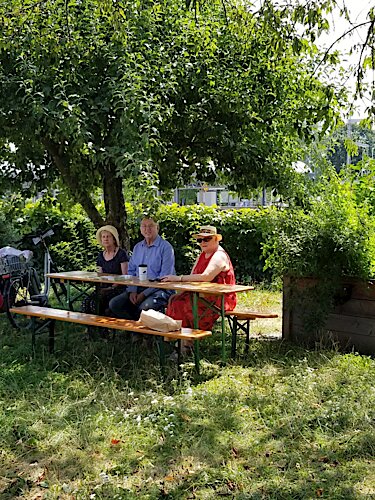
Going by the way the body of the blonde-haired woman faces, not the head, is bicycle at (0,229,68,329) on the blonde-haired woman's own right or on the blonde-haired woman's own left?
on the blonde-haired woman's own right

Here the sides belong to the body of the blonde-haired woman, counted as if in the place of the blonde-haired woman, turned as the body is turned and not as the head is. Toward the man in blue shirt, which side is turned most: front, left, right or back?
left

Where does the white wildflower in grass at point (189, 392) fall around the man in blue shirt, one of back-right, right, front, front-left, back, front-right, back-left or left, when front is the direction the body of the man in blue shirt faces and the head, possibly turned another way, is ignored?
front-left

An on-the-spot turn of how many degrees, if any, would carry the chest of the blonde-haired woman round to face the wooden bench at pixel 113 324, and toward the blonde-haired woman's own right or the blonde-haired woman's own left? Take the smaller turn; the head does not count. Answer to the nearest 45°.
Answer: approximately 45° to the blonde-haired woman's own left

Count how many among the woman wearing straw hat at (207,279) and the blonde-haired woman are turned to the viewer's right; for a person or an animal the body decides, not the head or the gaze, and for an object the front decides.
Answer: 0

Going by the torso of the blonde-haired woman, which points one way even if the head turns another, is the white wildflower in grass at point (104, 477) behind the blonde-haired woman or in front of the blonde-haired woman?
in front

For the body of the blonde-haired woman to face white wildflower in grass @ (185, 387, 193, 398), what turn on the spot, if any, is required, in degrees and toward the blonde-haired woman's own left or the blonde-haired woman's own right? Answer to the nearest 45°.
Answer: approximately 45° to the blonde-haired woman's own left

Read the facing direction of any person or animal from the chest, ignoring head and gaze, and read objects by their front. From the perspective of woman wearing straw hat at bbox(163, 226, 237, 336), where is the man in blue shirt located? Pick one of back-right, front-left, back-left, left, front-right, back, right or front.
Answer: right

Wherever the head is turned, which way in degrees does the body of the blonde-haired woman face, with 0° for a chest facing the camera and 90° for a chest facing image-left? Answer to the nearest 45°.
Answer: approximately 45°

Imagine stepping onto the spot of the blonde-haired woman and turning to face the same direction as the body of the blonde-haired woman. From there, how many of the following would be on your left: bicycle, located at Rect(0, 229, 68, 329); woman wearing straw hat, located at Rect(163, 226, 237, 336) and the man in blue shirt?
2

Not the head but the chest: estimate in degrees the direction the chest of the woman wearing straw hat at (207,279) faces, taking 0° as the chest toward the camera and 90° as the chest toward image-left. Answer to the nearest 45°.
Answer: approximately 45°

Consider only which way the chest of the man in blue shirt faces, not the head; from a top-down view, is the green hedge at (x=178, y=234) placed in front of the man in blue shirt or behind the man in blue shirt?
behind

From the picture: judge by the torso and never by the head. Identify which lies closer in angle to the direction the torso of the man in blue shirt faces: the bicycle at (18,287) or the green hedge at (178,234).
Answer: the bicycle
